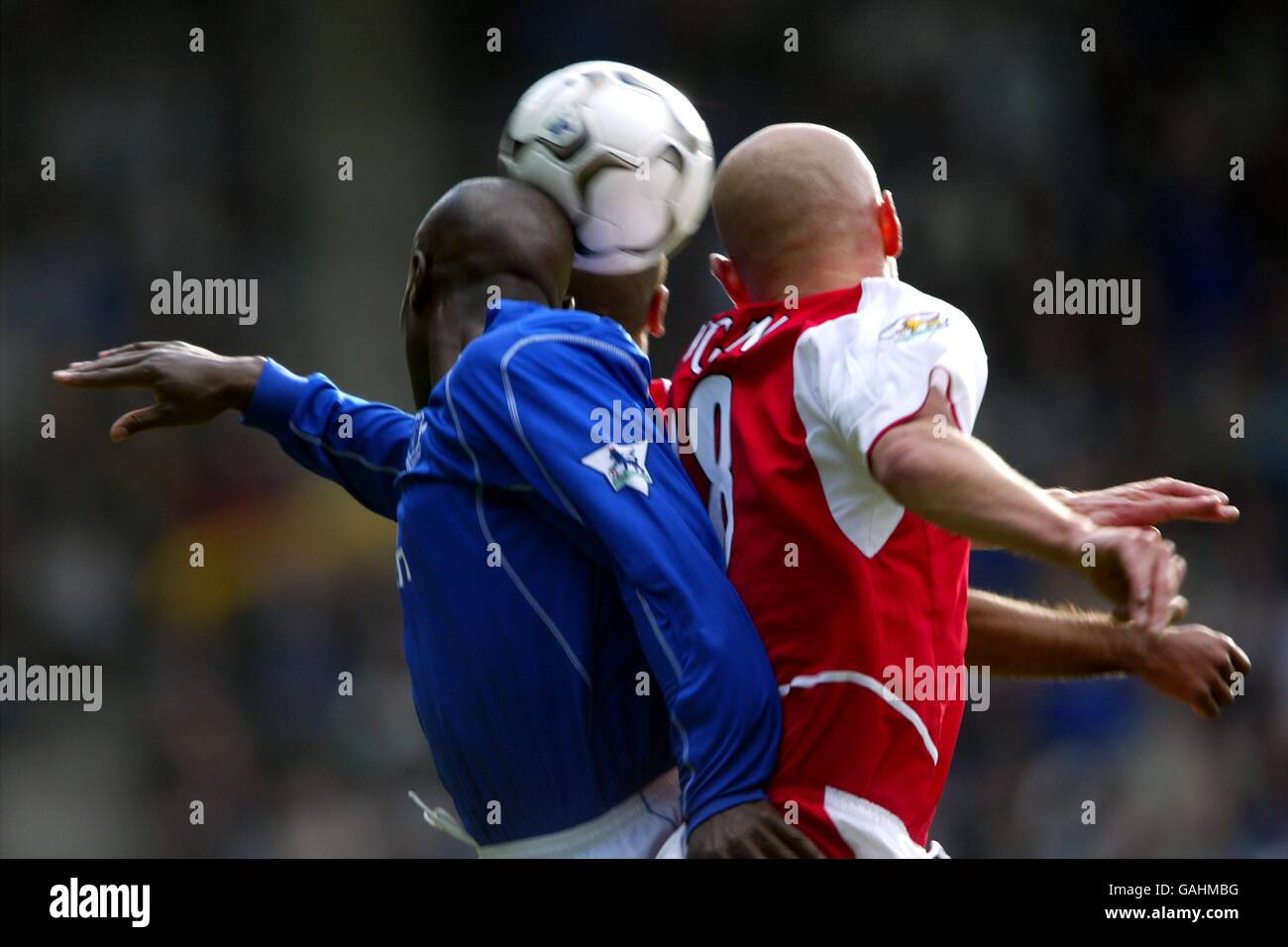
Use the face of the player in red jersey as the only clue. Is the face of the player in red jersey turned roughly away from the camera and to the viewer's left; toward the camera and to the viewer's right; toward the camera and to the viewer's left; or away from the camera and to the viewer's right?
away from the camera and to the viewer's left

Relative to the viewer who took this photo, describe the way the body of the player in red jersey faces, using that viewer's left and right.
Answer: facing away from the viewer and to the right of the viewer

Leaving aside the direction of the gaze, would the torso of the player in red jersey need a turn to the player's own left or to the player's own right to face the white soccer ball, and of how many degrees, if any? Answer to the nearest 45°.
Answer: approximately 90° to the player's own left
